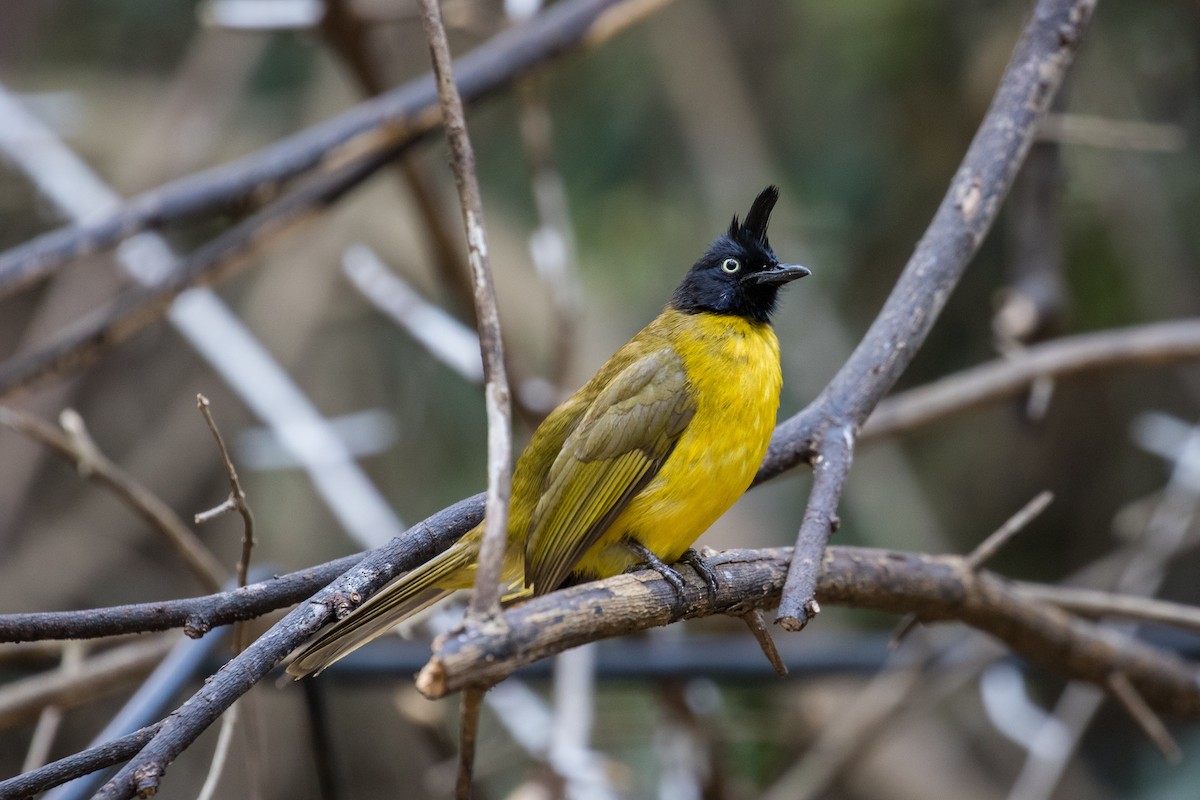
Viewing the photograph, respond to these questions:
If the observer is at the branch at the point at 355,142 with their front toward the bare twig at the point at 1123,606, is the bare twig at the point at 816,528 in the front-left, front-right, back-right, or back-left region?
front-right

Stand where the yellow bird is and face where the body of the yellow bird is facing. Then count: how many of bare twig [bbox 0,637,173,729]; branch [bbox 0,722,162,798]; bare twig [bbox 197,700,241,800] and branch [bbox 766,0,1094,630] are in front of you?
1

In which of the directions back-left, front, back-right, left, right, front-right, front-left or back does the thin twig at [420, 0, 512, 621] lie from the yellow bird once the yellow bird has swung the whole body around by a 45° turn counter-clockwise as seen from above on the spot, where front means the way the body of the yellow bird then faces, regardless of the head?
back-right

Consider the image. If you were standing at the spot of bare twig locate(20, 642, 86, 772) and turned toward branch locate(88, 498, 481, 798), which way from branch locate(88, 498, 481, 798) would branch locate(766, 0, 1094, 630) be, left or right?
left

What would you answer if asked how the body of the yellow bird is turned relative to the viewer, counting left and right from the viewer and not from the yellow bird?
facing to the right of the viewer

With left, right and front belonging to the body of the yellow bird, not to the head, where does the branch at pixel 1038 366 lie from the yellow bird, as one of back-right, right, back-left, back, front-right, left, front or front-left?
front-left

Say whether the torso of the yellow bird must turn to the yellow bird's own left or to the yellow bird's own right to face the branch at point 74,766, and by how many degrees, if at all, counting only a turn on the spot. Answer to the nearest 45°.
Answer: approximately 135° to the yellow bird's own right

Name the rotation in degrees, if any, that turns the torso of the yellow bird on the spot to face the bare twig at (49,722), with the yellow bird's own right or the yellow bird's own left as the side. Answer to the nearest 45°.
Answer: approximately 180°

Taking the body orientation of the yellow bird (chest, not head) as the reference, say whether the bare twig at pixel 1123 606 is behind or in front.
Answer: in front

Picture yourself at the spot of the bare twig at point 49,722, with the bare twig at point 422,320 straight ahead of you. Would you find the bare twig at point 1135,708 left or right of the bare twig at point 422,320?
right
